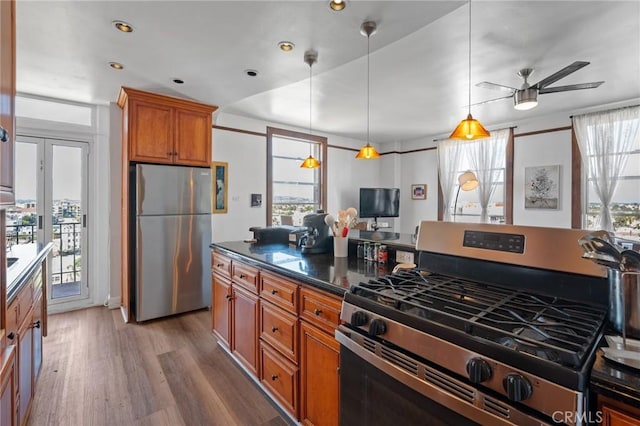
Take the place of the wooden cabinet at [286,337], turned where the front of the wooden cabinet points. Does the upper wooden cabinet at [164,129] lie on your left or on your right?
on your right

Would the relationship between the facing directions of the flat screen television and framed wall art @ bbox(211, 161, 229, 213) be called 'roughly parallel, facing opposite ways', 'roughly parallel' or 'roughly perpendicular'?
roughly parallel

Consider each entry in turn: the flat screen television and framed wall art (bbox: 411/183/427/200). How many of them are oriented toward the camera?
2

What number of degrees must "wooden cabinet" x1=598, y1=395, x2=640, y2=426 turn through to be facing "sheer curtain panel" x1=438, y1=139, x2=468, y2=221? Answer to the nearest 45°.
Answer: approximately 90° to its right

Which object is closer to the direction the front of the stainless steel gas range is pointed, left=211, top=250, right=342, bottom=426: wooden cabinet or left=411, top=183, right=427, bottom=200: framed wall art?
the wooden cabinet

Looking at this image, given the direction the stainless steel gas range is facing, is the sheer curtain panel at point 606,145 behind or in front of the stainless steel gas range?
behind

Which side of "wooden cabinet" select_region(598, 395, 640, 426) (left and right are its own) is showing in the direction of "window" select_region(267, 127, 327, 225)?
right

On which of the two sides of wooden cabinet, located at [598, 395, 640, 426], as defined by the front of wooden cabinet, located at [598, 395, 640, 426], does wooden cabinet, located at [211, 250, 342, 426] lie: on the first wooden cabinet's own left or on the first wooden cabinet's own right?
on the first wooden cabinet's own right

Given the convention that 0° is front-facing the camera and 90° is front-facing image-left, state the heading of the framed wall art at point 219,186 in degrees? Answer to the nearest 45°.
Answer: approximately 315°

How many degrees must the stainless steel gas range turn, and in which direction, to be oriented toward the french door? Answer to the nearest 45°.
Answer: approximately 45° to its right

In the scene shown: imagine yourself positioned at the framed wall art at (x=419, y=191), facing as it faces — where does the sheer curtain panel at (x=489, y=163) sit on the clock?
The sheer curtain panel is roughly at 10 o'clock from the framed wall art.

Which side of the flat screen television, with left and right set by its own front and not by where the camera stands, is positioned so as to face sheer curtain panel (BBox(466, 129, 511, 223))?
left

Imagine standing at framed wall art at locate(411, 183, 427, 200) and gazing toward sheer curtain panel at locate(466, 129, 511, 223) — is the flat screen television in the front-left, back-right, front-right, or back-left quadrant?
back-right
